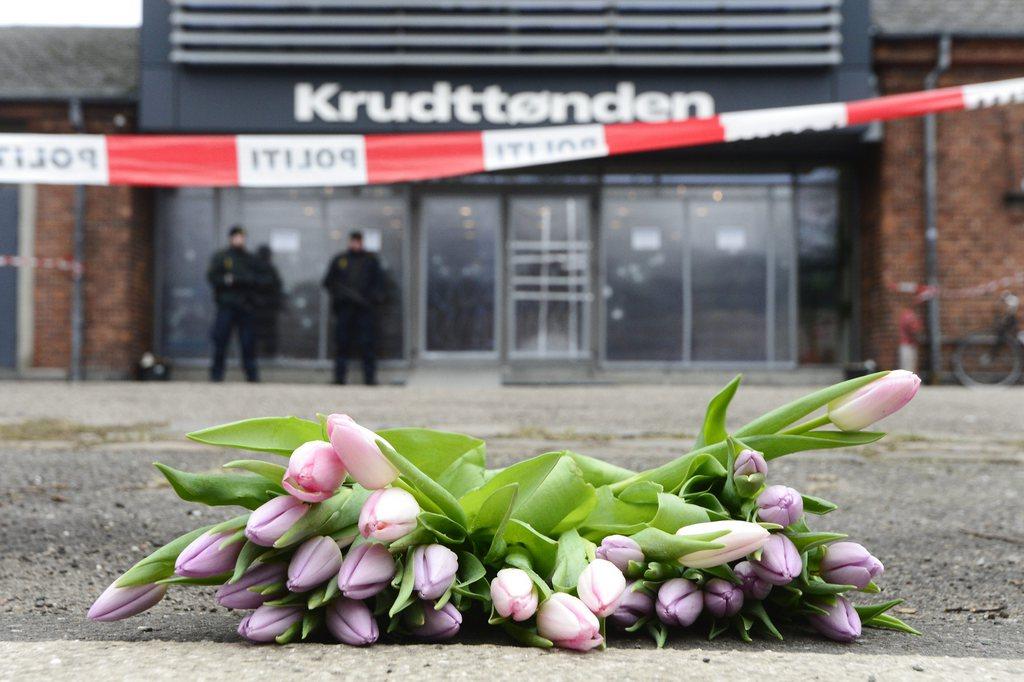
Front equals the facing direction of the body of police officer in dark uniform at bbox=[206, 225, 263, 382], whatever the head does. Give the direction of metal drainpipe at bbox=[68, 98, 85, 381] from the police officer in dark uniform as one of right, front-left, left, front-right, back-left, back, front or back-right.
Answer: back-right

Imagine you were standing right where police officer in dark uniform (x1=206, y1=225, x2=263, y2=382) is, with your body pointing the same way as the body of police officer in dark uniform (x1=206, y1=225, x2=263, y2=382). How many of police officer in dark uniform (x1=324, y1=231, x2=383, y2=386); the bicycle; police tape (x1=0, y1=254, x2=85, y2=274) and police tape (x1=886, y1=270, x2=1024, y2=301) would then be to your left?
3

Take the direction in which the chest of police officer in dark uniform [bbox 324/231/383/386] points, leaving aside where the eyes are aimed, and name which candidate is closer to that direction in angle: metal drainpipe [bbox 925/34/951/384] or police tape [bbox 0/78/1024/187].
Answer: the police tape

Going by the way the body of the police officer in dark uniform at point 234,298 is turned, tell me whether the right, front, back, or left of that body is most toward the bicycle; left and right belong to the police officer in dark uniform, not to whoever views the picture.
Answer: left

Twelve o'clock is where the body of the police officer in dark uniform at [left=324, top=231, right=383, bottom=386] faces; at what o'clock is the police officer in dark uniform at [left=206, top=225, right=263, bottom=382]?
the police officer in dark uniform at [left=206, top=225, right=263, bottom=382] is roughly at 3 o'clock from the police officer in dark uniform at [left=324, top=231, right=383, bottom=386].

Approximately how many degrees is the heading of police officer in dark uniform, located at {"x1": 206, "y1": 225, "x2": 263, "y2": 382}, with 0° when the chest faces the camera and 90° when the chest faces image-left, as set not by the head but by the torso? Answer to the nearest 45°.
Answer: approximately 0°

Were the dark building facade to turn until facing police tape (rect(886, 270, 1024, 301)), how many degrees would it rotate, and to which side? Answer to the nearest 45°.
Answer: approximately 90° to its left
